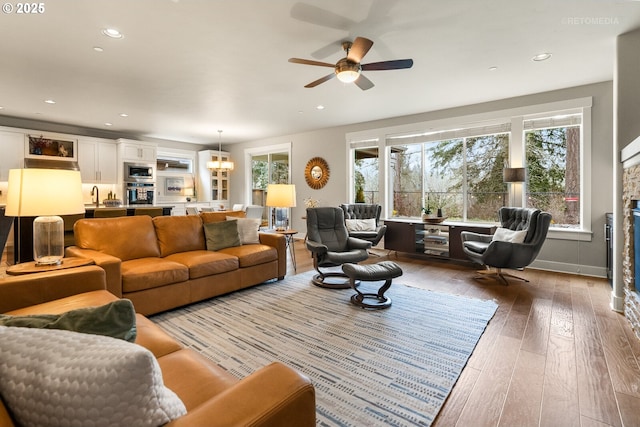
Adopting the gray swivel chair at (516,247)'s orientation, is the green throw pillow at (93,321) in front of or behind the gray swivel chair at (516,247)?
in front

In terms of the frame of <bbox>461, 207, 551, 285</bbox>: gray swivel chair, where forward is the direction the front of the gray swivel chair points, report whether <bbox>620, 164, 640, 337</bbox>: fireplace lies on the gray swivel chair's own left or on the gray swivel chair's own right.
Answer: on the gray swivel chair's own left

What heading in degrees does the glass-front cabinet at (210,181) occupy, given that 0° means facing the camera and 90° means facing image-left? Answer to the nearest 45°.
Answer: approximately 315°

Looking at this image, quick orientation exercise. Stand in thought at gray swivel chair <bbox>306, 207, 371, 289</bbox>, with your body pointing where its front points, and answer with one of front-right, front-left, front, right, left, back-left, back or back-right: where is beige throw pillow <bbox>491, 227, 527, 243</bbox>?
front-left

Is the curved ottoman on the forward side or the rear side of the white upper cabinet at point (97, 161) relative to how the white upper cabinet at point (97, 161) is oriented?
on the forward side

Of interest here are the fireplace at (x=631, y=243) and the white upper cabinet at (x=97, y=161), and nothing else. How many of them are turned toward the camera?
1

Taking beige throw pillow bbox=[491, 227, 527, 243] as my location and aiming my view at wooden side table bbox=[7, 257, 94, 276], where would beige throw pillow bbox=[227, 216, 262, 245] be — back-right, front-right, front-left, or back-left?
front-right

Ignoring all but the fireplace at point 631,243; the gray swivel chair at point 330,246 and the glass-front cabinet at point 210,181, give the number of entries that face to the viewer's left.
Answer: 1

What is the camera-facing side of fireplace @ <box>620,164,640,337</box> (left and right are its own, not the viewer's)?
left

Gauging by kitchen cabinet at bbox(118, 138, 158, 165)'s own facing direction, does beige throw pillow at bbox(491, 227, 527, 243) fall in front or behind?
in front

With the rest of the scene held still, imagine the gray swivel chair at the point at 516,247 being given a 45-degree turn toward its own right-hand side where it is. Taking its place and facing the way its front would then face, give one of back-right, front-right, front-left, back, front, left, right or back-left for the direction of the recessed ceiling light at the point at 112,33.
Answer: front-left

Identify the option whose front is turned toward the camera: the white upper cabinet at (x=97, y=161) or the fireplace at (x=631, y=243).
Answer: the white upper cabinet

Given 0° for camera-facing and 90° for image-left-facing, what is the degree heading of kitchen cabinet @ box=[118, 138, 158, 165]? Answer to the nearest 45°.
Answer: approximately 315°
